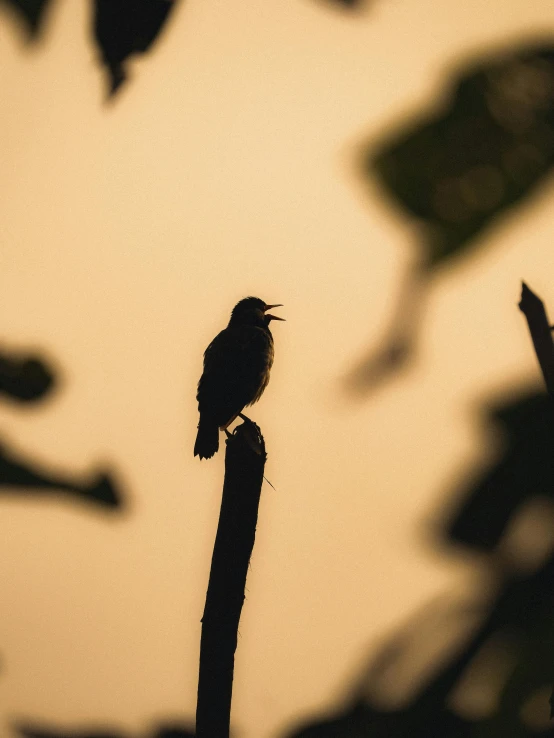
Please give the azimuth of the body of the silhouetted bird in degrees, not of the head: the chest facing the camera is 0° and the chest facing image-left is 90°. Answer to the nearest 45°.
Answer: approximately 270°

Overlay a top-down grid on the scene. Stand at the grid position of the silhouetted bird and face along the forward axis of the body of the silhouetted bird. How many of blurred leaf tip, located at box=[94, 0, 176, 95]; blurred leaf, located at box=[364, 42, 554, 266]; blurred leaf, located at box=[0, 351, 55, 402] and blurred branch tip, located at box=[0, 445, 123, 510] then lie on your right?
4

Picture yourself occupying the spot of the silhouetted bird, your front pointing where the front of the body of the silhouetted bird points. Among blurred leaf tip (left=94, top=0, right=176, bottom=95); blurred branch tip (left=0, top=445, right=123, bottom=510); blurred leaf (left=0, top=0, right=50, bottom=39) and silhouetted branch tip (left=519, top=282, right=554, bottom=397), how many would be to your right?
4

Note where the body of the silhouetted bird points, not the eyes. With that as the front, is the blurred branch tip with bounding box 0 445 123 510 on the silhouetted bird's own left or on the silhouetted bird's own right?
on the silhouetted bird's own right

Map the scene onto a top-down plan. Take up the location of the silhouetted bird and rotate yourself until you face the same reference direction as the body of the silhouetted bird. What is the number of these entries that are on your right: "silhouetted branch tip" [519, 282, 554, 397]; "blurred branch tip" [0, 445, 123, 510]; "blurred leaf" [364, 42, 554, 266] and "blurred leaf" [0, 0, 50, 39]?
4
